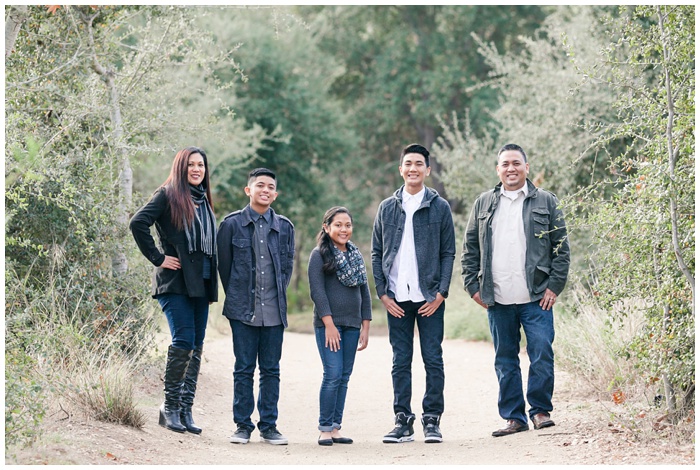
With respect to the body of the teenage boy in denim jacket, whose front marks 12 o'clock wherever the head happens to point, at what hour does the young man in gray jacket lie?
The young man in gray jacket is roughly at 9 o'clock from the teenage boy in denim jacket.

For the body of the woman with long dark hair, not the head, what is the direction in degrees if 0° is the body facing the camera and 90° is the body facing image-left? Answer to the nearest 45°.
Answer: approximately 315°

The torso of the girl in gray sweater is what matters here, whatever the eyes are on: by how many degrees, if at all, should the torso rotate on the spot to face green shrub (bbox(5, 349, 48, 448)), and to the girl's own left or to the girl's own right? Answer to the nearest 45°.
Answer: approximately 90° to the girl's own right

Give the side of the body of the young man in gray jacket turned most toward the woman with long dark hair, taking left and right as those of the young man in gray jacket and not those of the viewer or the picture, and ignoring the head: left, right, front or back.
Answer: right

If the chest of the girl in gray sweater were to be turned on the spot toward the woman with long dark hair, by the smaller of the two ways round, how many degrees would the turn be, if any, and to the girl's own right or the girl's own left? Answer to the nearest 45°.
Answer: approximately 135° to the girl's own right

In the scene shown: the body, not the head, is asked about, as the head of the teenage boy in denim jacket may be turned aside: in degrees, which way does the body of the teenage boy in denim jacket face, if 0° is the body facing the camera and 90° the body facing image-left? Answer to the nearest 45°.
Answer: approximately 0°

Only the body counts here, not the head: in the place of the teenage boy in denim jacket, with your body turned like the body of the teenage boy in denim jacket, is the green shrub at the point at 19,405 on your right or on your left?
on your right

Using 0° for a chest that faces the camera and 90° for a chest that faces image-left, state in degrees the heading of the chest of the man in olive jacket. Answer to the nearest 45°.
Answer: approximately 0°
